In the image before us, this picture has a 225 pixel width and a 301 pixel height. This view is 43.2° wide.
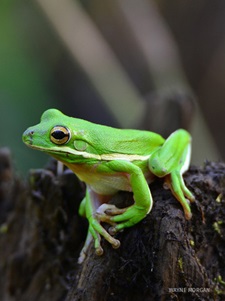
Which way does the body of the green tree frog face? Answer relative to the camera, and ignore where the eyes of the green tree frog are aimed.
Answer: to the viewer's left
